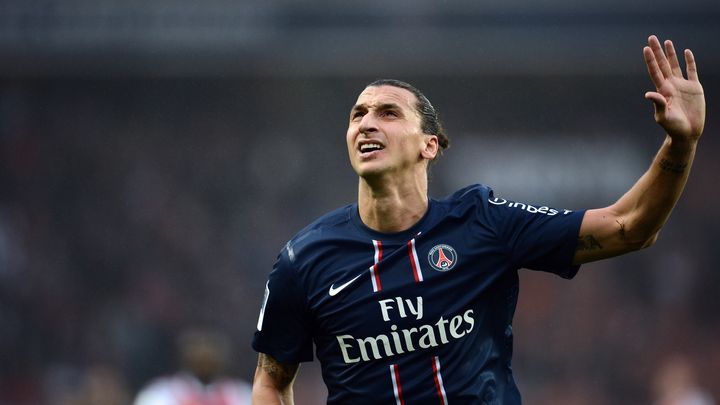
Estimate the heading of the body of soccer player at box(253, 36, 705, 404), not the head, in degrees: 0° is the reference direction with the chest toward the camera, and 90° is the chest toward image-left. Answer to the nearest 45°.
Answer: approximately 0°

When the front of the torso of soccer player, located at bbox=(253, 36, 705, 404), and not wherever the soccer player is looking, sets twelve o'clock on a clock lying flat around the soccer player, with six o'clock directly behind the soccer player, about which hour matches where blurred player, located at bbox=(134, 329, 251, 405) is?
The blurred player is roughly at 5 o'clock from the soccer player.
